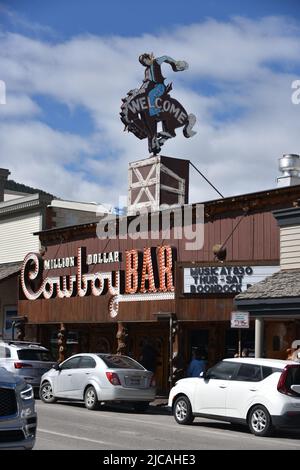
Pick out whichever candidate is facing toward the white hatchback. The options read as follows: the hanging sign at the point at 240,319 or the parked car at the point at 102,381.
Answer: the hanging sign

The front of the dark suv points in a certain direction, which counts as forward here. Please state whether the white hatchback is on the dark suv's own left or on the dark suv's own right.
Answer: on the dark suv's own left

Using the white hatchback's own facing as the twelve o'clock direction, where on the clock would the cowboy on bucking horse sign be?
The cowboy on bucking horse sign is roughly at 1 o'clock from the white hatchback.

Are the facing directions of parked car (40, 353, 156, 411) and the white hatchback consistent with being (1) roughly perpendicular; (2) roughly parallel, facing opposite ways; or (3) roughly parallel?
roughly parallel

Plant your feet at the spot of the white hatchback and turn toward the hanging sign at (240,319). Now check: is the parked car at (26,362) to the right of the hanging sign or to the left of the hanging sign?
left

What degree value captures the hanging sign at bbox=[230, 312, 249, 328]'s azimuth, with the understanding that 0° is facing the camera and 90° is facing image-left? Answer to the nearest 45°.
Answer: approximately 0°

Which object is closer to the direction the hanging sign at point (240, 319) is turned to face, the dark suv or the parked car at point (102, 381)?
the dark suv

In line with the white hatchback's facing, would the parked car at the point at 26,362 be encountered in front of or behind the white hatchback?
in front

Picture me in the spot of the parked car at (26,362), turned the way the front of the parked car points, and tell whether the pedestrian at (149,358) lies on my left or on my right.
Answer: on my right

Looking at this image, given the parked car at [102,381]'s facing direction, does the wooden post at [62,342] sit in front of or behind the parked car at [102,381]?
in front

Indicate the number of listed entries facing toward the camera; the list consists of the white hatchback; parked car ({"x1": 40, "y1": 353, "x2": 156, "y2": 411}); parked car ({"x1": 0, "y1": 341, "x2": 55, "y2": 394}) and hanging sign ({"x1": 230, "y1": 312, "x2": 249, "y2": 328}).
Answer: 1

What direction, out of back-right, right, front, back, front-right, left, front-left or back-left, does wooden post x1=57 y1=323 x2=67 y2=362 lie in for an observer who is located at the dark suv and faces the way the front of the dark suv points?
back-left

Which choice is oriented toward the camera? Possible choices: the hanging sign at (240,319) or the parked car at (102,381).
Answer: the hanging sign
